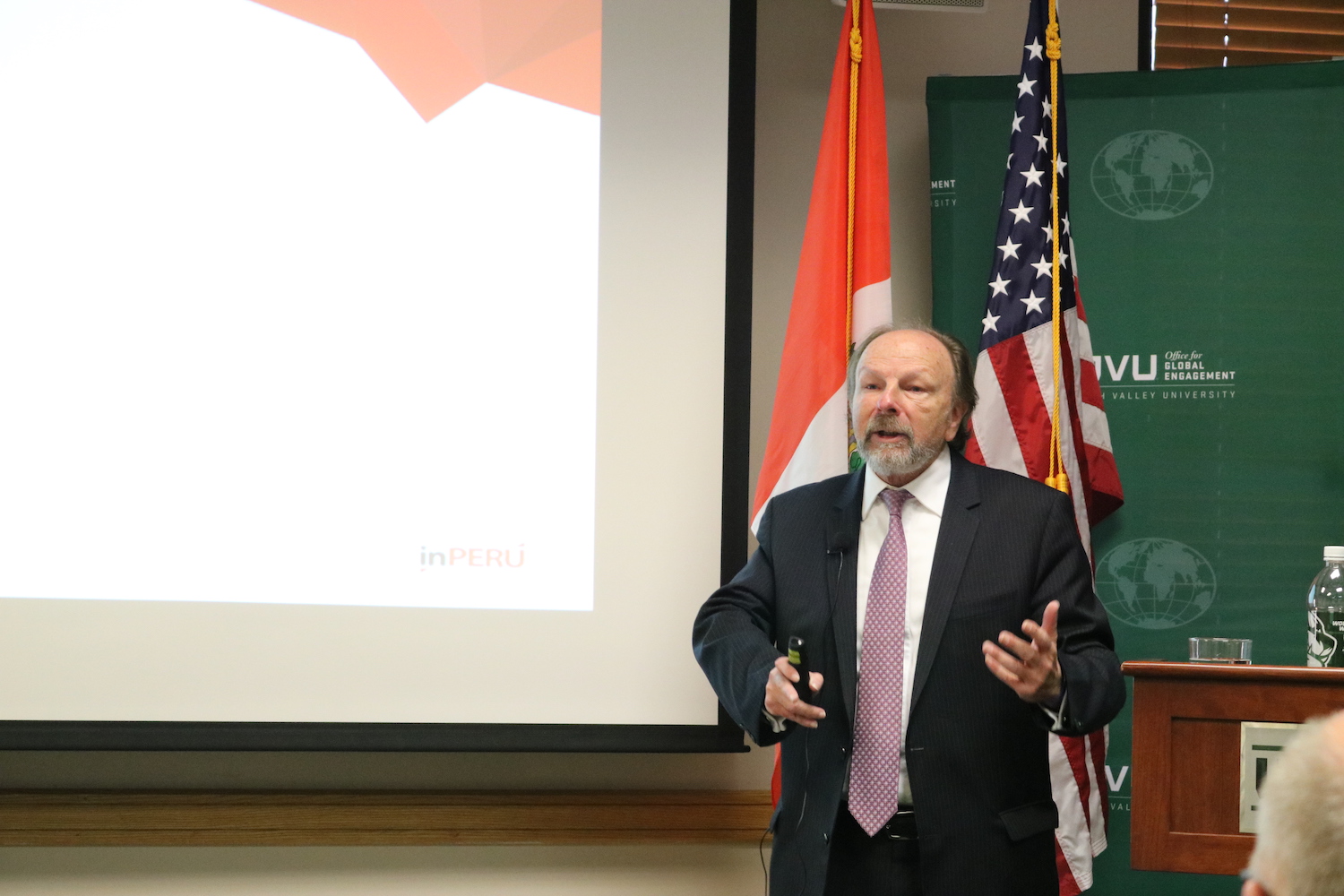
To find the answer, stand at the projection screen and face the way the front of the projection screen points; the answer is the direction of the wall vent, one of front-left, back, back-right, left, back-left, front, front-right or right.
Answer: left

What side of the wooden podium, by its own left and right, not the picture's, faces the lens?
front

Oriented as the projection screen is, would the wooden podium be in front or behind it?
in front

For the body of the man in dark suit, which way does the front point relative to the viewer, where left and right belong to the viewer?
facing the viewer

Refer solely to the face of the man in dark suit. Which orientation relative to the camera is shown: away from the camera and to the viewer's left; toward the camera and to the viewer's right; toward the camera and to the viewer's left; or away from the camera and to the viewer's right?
toward the camera and to the viewer's left

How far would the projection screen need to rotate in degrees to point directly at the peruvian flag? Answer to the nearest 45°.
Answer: approximately 90° to its left

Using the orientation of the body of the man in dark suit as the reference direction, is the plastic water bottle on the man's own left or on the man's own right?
on the man's own left

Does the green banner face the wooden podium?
yes

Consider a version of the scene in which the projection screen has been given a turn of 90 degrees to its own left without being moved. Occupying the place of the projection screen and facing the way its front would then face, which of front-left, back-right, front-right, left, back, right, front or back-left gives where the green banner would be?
front

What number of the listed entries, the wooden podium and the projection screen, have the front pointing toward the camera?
2

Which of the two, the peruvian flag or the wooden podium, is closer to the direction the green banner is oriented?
the wooden podium

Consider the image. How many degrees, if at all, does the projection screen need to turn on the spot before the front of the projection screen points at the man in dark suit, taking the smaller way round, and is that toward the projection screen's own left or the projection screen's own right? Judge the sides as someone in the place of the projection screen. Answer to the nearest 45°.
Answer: approximately 45° to the projection screen's own left

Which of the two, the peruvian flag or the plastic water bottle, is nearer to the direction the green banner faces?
the plastic water bottle
